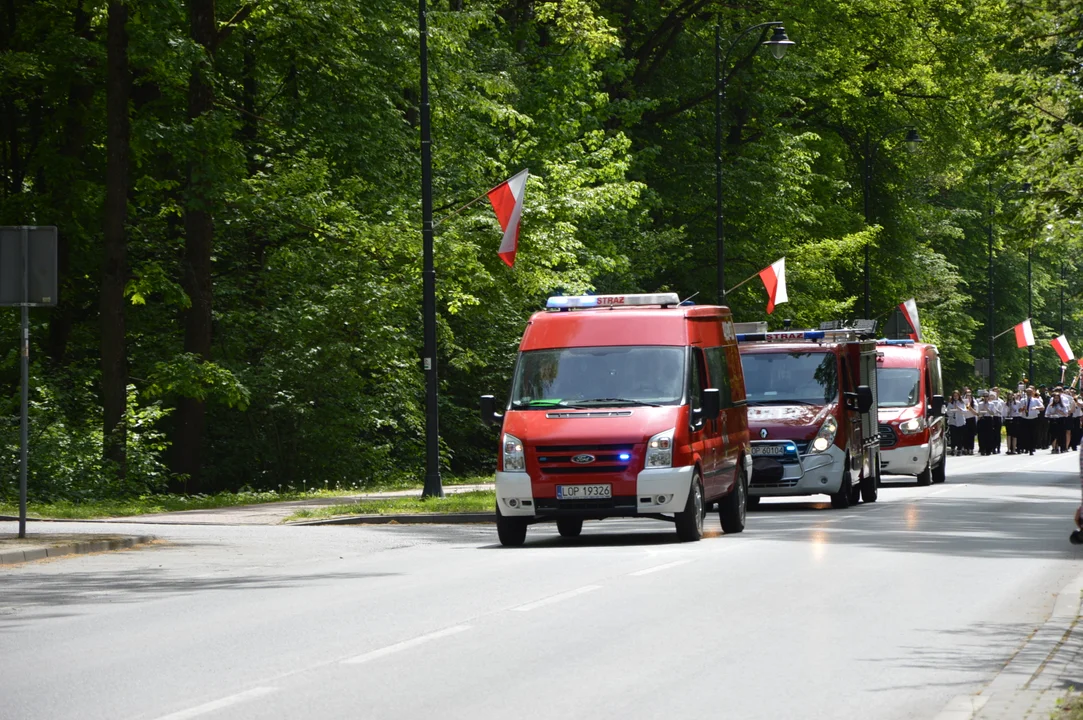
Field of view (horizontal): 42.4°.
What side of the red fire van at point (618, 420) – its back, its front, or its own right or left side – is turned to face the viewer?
front

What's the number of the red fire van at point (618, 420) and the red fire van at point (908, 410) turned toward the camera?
2

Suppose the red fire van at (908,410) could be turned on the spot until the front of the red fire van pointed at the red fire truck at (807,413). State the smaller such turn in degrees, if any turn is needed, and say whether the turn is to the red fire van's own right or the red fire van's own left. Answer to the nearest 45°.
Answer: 0° — it already faces it

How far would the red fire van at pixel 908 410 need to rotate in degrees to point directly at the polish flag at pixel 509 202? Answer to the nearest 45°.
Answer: approximately 45° to its right

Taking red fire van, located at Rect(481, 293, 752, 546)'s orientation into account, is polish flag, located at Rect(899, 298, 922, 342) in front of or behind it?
behind

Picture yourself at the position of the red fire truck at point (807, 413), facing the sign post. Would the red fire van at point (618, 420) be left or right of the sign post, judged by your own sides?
left

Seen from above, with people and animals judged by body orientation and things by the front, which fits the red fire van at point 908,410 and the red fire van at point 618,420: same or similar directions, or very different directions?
same or similar directions

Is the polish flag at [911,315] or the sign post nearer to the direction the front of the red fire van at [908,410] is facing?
the sign post

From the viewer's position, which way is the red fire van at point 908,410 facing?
facing the viewer

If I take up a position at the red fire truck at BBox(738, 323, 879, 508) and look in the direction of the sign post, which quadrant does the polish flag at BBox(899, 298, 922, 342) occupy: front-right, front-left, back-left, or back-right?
back-right

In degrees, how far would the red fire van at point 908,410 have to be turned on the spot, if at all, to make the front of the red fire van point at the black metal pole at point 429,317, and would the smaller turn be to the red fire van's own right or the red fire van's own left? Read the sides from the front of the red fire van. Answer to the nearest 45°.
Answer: approximately 45° to the red fire van's own right

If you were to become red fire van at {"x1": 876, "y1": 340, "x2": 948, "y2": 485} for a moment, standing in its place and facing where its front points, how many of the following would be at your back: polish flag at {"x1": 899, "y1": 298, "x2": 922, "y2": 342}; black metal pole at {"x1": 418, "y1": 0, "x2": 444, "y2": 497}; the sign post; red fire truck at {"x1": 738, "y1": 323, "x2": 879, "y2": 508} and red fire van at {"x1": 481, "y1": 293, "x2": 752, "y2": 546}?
1
